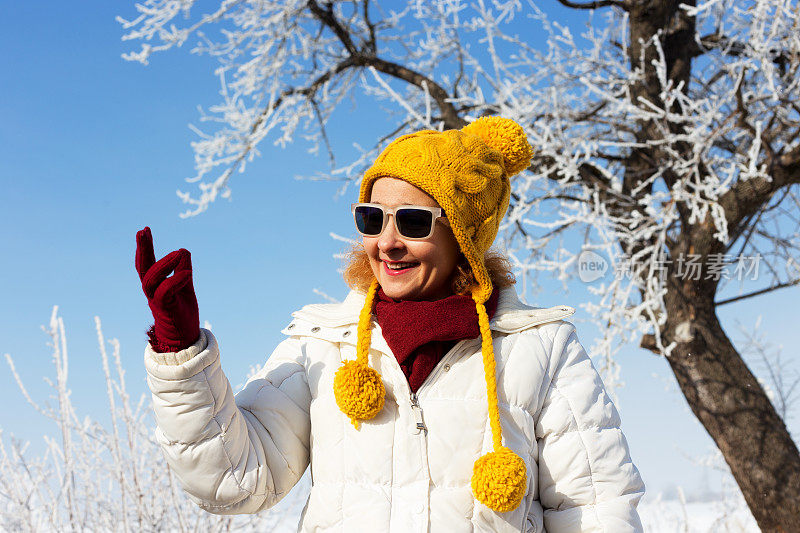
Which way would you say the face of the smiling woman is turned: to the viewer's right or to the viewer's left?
to the viewer's left

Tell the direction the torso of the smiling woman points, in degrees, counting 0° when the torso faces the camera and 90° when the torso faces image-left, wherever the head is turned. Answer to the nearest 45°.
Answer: approximately 0°
